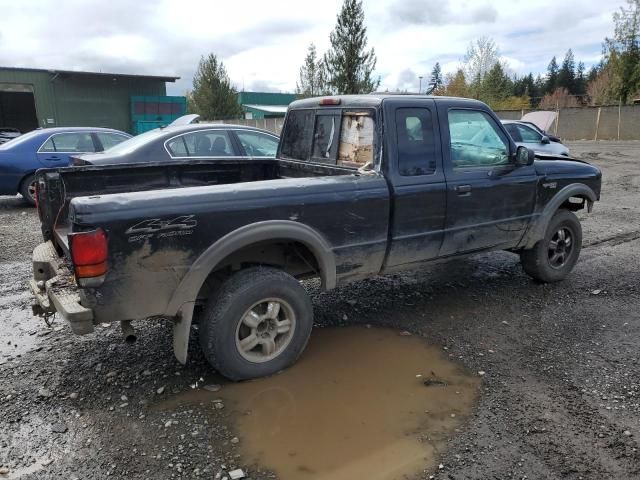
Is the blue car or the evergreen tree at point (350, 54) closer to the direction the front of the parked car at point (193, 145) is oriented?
the evergreen tree

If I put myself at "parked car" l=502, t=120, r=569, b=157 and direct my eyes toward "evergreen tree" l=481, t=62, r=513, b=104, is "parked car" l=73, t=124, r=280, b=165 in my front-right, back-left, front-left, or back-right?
back-left

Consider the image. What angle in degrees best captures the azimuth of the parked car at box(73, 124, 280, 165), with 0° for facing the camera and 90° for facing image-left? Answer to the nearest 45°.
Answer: approximately 225°

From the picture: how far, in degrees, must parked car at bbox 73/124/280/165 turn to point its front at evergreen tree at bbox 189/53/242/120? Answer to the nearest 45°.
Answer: approximately 45° to its left

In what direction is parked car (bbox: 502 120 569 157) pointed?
to the viewer's right

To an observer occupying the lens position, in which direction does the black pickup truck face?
facing away from the viewer and to the right of the viewer

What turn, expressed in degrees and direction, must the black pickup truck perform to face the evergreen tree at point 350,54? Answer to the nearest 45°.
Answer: approximately 45° to its left
